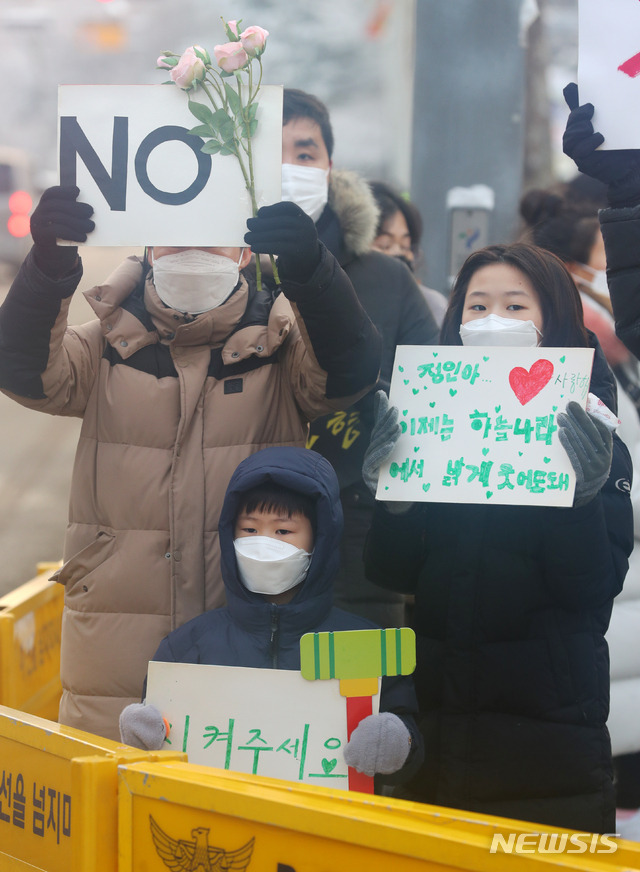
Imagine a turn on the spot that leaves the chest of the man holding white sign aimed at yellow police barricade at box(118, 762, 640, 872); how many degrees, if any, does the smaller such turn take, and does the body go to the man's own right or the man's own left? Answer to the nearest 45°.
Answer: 0° — they already face it

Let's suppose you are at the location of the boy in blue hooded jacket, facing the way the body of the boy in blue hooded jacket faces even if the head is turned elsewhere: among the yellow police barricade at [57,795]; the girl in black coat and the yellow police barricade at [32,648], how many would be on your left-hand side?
1

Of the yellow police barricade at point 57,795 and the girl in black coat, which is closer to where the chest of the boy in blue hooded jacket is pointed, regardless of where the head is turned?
the yellow police barricade

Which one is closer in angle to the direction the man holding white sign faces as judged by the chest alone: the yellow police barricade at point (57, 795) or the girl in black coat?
the yellow police barricade

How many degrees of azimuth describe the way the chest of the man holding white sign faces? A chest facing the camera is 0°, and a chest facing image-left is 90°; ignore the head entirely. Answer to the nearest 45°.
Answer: approximately 0°

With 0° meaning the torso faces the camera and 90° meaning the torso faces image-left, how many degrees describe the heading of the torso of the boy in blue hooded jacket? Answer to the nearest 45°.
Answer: approximately 0°

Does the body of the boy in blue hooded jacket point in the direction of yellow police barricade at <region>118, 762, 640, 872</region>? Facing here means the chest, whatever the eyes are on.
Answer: yes

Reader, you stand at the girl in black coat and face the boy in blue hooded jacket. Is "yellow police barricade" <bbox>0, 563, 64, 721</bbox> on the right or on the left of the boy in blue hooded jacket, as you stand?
right

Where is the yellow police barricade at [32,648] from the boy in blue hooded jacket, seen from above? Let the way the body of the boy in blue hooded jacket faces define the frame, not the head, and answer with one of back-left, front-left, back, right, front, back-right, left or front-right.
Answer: back-right

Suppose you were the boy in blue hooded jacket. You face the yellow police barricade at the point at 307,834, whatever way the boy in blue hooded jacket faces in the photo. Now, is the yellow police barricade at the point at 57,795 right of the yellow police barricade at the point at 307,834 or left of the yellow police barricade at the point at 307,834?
right

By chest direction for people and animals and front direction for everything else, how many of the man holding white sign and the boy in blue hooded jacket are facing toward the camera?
2
